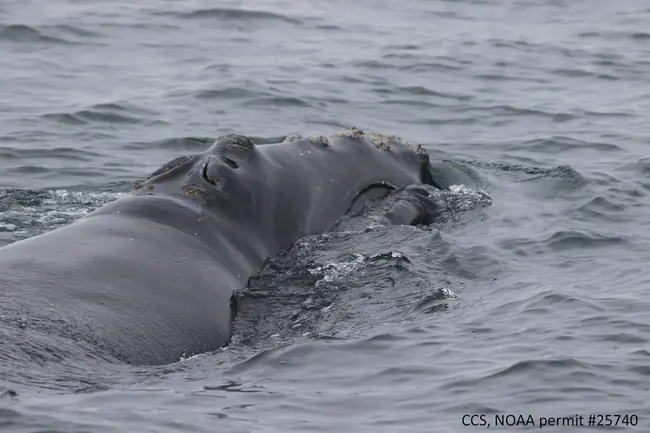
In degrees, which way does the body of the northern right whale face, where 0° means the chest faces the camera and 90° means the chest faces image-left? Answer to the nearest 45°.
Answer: approximately 225°
